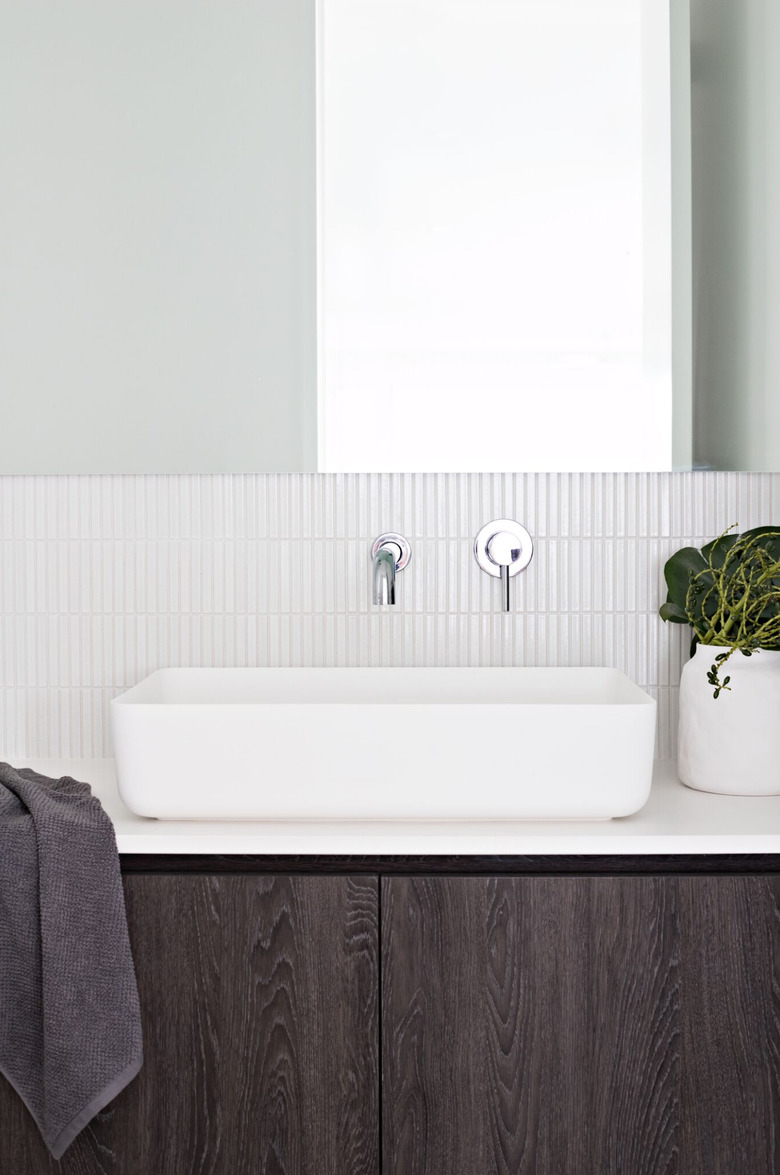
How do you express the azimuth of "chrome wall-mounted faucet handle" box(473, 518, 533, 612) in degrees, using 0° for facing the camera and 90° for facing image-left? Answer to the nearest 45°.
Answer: approximately 0°

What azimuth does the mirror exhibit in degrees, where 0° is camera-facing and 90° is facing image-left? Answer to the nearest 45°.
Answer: approximately 0°
